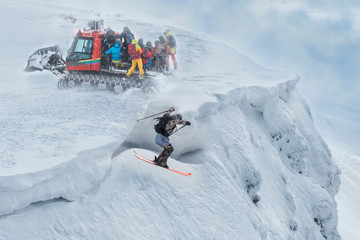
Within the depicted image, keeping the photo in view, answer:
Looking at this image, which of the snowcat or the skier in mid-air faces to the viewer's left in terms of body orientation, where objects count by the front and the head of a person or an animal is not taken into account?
the snowcat

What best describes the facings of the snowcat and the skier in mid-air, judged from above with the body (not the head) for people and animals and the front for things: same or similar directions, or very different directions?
very different directions

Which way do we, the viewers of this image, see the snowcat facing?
facing to the left of the viewer
